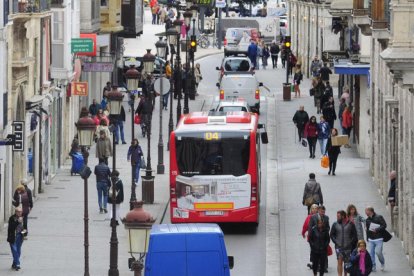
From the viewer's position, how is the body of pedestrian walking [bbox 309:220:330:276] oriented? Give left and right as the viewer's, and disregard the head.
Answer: facing the viewer

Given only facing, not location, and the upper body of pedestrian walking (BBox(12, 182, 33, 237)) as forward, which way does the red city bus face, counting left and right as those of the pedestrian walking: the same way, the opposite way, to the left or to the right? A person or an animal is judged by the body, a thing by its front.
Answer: the opposite way

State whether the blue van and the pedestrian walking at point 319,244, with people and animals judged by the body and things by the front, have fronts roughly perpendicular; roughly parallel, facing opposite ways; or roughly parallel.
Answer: roughly parallel, facing opposite ways

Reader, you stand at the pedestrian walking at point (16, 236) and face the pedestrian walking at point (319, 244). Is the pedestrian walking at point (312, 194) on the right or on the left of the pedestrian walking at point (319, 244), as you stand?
left

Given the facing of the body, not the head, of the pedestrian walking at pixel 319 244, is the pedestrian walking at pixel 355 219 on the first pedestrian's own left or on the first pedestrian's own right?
on the first pedestrian's own left

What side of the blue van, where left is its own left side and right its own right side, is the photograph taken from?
back

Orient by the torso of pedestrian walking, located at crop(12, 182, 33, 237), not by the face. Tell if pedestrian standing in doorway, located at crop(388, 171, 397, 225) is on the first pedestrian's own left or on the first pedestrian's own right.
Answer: on the first pedestrian's own left

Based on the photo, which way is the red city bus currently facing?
away from the camera

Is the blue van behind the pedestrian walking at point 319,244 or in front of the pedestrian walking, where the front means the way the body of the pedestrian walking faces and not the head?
in front

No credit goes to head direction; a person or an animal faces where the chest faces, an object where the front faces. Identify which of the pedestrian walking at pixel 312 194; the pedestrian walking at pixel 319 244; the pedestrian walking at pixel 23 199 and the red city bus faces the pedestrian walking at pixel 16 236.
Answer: the pedestrian walking at pixel 23 199

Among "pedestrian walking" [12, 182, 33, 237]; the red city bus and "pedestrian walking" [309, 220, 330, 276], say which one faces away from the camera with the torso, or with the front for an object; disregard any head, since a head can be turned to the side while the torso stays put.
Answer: the red city bus

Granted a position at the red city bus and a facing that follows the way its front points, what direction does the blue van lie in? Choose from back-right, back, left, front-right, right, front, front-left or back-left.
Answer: back

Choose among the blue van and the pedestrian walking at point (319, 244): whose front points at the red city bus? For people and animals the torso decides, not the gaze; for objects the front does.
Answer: the blue van
